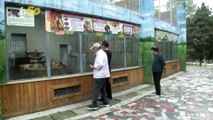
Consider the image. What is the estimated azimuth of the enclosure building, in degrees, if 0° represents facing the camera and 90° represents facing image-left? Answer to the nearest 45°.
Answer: approximately 315°

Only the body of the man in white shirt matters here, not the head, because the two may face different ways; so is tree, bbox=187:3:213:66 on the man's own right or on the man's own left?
on the man's own right

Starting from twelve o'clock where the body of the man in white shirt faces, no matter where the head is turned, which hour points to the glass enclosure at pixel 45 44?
The glass enclosure is roughly at 12 o'clock from the man in white shirt.

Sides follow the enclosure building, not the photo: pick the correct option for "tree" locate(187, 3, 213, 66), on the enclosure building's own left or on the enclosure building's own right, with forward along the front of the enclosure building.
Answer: on the enclosure building's own left

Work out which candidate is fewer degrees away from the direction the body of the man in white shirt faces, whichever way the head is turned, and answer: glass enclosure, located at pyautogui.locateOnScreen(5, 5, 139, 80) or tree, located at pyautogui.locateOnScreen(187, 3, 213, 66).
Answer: the glass enclosure

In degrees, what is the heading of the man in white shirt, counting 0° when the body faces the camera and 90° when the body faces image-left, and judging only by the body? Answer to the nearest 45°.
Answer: approximately 90°
